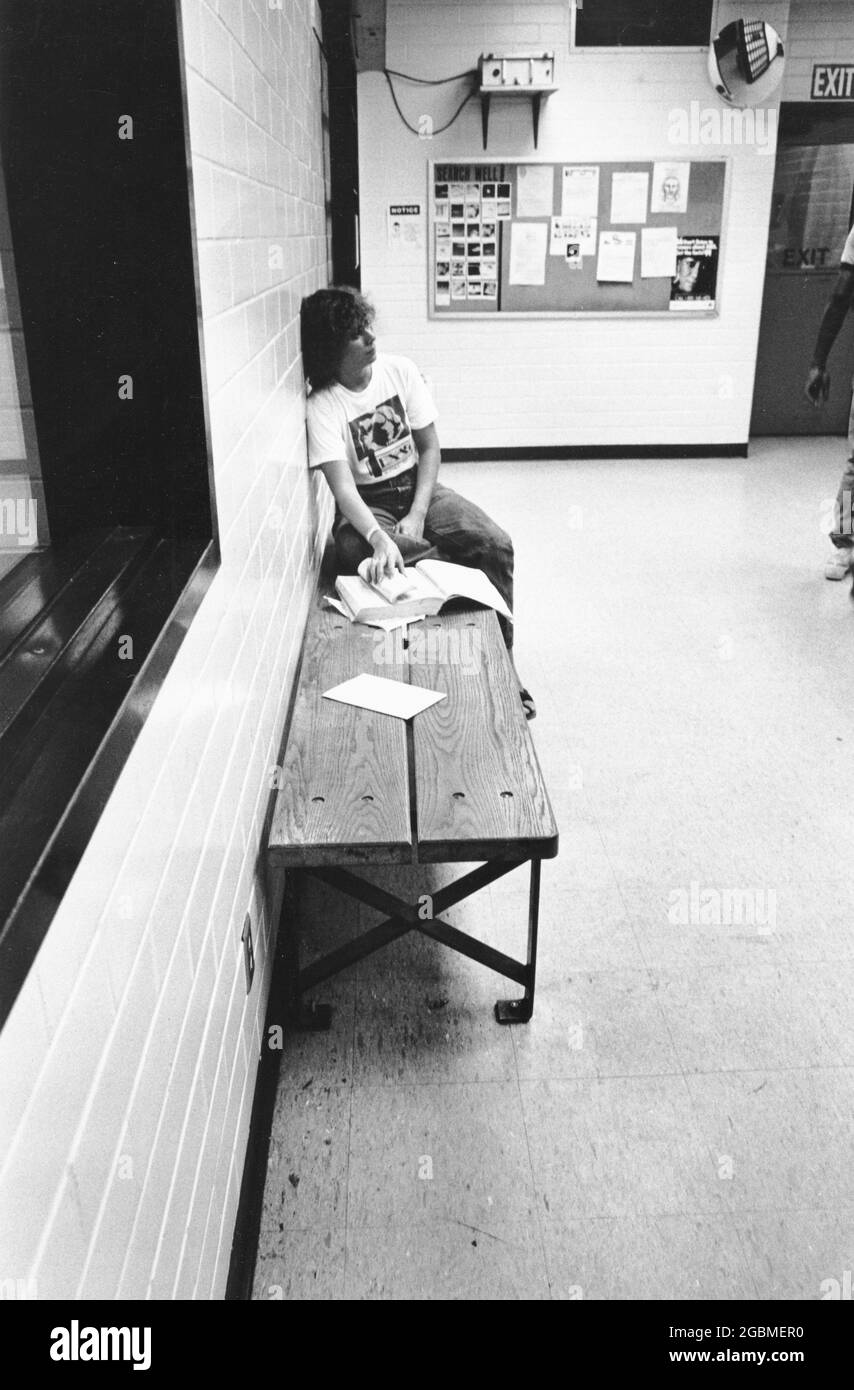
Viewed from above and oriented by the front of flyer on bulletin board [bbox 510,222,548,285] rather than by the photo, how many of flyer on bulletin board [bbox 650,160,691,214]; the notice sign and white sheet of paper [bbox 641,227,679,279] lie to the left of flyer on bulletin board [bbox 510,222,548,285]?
2

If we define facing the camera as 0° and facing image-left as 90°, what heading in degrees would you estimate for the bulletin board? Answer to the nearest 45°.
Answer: approximately 0°

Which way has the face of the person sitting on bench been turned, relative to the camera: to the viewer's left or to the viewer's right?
to the viewer's right

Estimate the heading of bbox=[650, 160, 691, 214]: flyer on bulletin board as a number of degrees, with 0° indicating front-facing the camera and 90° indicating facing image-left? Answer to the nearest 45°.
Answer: approximately 0°

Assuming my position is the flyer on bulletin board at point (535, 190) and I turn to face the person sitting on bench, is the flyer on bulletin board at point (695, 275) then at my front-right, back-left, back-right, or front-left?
back-left

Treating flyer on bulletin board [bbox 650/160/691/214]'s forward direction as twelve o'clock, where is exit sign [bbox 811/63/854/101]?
The exit sign is roughly at 8 o'clock from the flyer on bulletin board.

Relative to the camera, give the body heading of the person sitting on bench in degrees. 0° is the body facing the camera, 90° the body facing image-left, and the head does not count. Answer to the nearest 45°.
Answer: approximately 315°
